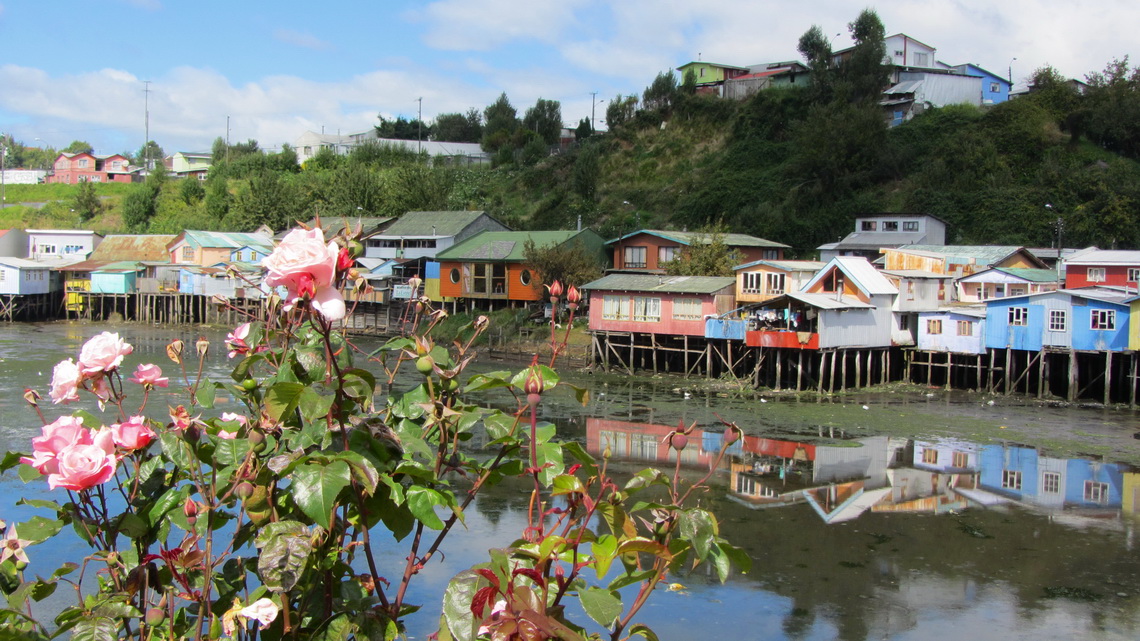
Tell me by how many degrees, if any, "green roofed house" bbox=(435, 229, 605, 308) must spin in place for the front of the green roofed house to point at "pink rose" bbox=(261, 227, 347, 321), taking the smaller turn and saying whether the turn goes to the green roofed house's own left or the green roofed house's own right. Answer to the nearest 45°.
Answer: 0° — it already faces it

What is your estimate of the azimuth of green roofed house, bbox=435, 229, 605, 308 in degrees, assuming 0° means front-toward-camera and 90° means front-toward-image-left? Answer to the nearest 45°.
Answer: approximately 0°

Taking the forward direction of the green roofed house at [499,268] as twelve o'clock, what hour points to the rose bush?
The rose bush is roughly at 12 o'clock from the green roofed house.

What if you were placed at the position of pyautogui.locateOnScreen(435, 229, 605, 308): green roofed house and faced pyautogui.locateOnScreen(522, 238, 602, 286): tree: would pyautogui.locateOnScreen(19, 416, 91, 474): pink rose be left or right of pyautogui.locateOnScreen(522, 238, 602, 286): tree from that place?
right

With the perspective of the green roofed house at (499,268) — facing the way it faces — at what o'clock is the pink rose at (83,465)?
The pink rose is roughly at 12 o'clock from the green roofed house.

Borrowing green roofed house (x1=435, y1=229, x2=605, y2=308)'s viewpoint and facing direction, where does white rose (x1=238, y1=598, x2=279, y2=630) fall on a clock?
The white rose is roughly at 12 o'clock from the green roofed house.

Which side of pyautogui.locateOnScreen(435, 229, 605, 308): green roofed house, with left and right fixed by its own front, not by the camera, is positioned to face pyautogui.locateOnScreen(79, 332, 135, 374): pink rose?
front

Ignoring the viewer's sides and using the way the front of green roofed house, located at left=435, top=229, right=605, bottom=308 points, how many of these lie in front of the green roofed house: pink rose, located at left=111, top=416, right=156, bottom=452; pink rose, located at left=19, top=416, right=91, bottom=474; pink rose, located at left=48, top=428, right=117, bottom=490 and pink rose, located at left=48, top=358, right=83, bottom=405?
4

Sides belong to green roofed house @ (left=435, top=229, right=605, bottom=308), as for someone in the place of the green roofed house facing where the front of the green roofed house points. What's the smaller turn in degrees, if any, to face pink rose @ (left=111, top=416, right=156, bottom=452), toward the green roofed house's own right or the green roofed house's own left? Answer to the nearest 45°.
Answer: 0° — it already faces it

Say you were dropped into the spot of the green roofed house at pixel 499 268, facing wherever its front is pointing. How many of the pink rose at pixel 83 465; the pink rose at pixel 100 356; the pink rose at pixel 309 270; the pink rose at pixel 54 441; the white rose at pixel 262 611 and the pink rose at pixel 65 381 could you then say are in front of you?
6

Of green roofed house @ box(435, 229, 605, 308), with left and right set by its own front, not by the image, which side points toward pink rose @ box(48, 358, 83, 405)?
front
